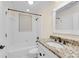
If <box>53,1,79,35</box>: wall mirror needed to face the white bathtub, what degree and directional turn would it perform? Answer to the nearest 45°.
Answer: approximately 90° to its right

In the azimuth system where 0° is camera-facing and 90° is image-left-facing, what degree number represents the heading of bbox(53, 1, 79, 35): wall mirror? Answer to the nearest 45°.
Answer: approximately 45°
